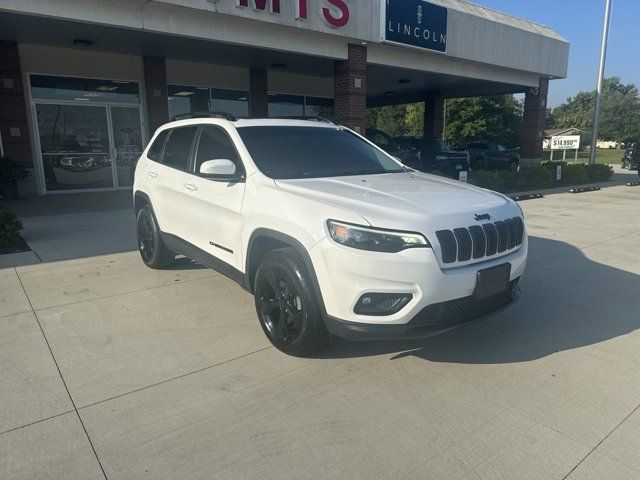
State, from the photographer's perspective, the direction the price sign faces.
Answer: facing the viewer

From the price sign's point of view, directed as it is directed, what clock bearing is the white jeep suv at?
The white jeep suv is roughly at 12 o'clock from the price sign.

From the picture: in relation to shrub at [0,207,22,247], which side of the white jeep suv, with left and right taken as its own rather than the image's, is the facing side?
back

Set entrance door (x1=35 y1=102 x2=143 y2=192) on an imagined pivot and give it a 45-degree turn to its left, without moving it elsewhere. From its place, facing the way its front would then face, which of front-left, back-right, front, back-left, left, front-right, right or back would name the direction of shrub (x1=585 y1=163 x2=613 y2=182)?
front-left

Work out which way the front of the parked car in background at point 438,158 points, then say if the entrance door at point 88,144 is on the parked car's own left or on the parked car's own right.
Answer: on the parked car's own right

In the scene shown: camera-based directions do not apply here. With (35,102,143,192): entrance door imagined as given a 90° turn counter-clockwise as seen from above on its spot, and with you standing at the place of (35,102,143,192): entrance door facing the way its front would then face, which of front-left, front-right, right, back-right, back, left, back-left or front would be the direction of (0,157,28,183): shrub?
back-right

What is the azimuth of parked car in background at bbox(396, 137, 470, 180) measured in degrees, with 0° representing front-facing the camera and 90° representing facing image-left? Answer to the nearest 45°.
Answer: approximately 315°

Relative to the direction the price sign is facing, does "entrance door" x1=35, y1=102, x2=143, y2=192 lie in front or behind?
in front

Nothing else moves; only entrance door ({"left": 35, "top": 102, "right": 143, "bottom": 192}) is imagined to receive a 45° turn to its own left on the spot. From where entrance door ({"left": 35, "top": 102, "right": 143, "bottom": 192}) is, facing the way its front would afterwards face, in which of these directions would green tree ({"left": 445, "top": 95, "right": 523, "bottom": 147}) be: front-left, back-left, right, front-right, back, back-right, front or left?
left

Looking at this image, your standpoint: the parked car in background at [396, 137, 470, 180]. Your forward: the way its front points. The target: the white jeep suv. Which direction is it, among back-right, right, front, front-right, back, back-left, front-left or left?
front-right

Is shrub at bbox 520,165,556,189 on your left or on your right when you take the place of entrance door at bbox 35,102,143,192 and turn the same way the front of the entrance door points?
on your left

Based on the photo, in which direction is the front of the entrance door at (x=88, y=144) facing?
toward the camera

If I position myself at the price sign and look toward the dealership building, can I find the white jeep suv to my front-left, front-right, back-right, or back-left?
front-left
